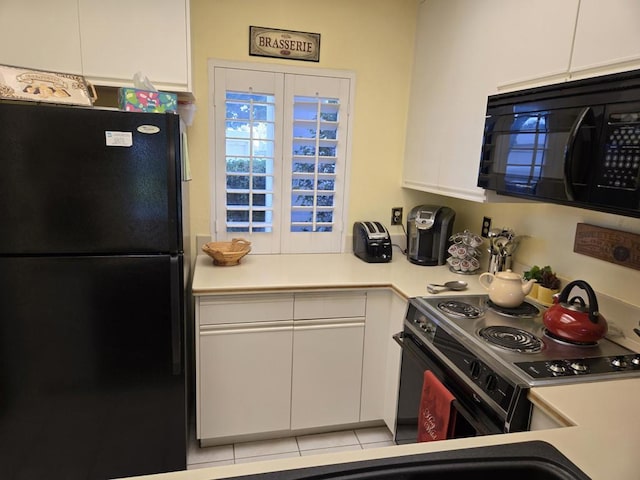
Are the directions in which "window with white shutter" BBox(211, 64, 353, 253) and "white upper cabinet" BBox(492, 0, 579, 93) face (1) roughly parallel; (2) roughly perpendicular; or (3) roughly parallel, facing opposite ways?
roughly perpendicular

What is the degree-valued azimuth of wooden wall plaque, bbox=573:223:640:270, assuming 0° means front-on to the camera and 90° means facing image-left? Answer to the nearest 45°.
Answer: approximately 45°

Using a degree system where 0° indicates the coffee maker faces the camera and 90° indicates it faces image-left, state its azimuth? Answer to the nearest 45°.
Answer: approximately 45°

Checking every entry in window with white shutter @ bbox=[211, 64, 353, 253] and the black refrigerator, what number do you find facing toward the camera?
2

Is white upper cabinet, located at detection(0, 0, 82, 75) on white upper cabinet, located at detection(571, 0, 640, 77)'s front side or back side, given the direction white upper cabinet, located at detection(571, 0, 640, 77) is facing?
on the front side

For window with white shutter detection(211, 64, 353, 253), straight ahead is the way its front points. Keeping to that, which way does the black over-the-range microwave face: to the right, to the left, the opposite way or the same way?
to the right
